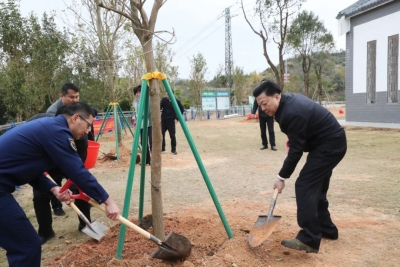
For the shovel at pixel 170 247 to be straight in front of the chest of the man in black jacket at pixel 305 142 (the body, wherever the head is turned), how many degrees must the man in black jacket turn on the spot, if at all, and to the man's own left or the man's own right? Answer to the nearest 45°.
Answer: approximately 45° to the man's own left

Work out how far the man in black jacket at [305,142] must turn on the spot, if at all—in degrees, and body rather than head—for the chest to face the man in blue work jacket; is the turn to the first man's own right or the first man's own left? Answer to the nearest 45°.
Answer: approximately 45° to the first man's own left

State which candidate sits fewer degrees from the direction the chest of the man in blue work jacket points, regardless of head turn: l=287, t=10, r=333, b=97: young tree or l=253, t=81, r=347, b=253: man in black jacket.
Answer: the man in black jacket

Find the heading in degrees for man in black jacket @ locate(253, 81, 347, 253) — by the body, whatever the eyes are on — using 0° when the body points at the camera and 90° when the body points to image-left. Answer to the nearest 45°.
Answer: approximately 90°

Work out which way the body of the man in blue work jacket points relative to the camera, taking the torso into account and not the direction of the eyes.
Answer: to the viewer's right

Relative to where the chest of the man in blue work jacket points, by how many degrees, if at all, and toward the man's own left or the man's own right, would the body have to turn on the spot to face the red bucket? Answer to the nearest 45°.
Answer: approximately 90° to the man's own left

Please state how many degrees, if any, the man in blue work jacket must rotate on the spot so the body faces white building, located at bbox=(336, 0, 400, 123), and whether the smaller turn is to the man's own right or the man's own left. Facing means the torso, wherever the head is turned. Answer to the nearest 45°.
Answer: approximately 45° to the man's own left

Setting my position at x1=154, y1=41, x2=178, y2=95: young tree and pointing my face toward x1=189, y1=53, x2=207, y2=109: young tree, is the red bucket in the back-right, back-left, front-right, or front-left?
back-right

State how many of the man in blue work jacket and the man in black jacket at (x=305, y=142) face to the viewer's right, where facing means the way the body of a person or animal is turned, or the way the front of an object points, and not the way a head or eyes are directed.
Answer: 1

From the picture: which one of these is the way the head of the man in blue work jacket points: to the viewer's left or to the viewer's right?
to the viewer's right
